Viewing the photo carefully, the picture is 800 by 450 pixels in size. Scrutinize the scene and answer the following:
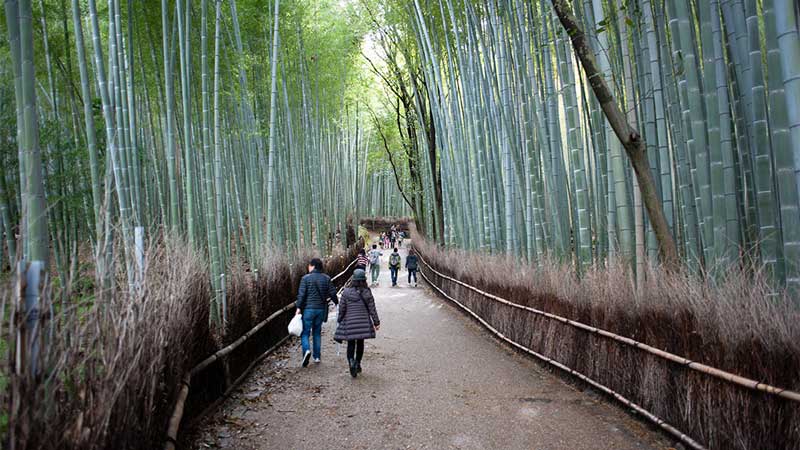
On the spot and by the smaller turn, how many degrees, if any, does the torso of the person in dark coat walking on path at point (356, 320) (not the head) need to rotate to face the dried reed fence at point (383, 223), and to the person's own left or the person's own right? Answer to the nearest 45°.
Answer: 0° — they already face it

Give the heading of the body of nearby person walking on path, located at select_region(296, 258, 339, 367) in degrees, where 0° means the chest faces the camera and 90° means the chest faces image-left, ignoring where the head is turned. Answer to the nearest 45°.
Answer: approximately 180°

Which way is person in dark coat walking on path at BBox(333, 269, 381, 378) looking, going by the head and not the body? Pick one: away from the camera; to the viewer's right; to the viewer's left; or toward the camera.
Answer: away from the camera

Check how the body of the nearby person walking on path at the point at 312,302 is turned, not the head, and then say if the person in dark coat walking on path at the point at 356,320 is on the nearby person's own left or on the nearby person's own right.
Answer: on the nearby person's own right

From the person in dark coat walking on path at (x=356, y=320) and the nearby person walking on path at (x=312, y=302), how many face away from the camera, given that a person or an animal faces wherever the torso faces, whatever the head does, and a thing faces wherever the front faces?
2

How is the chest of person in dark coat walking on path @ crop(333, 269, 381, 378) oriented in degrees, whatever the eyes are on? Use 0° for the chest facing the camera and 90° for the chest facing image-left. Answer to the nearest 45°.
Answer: approximately 180°
